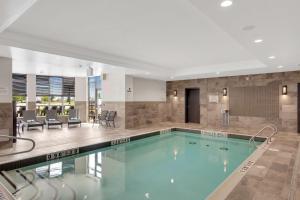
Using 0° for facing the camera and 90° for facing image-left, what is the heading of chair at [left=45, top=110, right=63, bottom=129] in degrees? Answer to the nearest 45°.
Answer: approximately 315°

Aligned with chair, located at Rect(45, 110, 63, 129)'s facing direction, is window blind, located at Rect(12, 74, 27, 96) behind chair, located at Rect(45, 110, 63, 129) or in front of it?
behind

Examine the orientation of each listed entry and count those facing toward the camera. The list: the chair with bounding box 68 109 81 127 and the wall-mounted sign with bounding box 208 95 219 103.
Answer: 2

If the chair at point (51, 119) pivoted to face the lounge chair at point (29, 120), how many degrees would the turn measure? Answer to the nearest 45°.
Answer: approximately 90° to its right

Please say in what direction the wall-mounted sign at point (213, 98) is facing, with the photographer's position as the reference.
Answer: facing the viewer

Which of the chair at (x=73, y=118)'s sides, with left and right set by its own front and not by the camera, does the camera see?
front

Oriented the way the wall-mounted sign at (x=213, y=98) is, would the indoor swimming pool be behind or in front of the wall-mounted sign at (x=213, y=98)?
in front

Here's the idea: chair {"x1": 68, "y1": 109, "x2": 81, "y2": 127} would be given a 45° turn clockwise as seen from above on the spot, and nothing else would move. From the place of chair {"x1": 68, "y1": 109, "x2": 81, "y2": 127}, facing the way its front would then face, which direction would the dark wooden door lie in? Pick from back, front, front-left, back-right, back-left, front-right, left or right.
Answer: back-left

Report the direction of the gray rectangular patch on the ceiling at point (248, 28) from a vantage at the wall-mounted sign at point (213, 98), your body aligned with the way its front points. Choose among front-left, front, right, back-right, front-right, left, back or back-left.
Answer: front

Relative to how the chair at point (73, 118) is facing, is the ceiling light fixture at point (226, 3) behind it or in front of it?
in front
